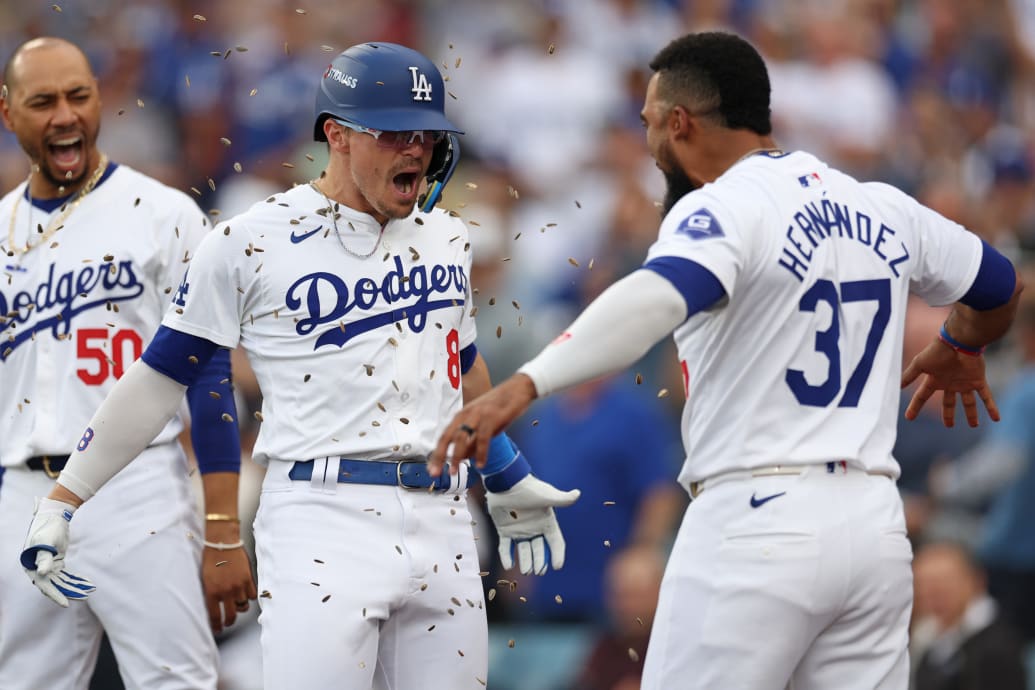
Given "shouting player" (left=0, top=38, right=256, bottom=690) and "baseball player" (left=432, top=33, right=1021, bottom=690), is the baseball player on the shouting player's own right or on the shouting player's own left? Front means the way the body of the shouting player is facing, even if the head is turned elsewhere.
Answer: on the shouting player's own left

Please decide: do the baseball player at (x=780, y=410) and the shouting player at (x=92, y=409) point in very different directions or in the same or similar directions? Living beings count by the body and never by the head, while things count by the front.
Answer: very different directions

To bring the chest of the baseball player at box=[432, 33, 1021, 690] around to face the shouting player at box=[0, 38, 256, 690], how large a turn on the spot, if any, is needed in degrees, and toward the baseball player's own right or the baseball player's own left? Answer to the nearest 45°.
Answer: approximately 45° to the baseball player's own left

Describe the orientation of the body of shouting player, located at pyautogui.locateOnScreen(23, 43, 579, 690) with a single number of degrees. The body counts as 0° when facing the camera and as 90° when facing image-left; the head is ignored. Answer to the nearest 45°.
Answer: approximately 315°

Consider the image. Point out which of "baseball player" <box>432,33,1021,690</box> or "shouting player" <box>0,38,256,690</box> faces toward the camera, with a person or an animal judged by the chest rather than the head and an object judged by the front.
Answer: the shouting player

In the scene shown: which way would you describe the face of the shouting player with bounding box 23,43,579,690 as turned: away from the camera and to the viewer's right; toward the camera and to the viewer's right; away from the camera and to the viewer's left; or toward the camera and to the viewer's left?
toward the camera and to the viewer's right

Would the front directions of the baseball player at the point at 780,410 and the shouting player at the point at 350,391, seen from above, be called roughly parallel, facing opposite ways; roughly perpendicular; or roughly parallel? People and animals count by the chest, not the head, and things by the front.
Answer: roughly parallel, facing opposite ways

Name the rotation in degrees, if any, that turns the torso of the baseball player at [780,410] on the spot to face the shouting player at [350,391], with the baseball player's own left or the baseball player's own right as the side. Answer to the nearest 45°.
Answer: approximately 45° to the baseball player's own left

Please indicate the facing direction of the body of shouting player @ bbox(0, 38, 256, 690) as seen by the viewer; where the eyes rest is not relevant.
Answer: toward the camera

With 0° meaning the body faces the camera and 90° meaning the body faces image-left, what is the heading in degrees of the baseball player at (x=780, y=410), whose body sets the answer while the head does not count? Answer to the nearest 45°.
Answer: approximately 135°

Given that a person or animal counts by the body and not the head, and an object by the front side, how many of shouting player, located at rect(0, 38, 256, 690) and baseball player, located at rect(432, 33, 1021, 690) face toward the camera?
1

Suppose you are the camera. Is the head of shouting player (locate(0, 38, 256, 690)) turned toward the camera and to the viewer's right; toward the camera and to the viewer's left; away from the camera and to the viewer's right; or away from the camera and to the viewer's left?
toward the camera and to the viewer's right
